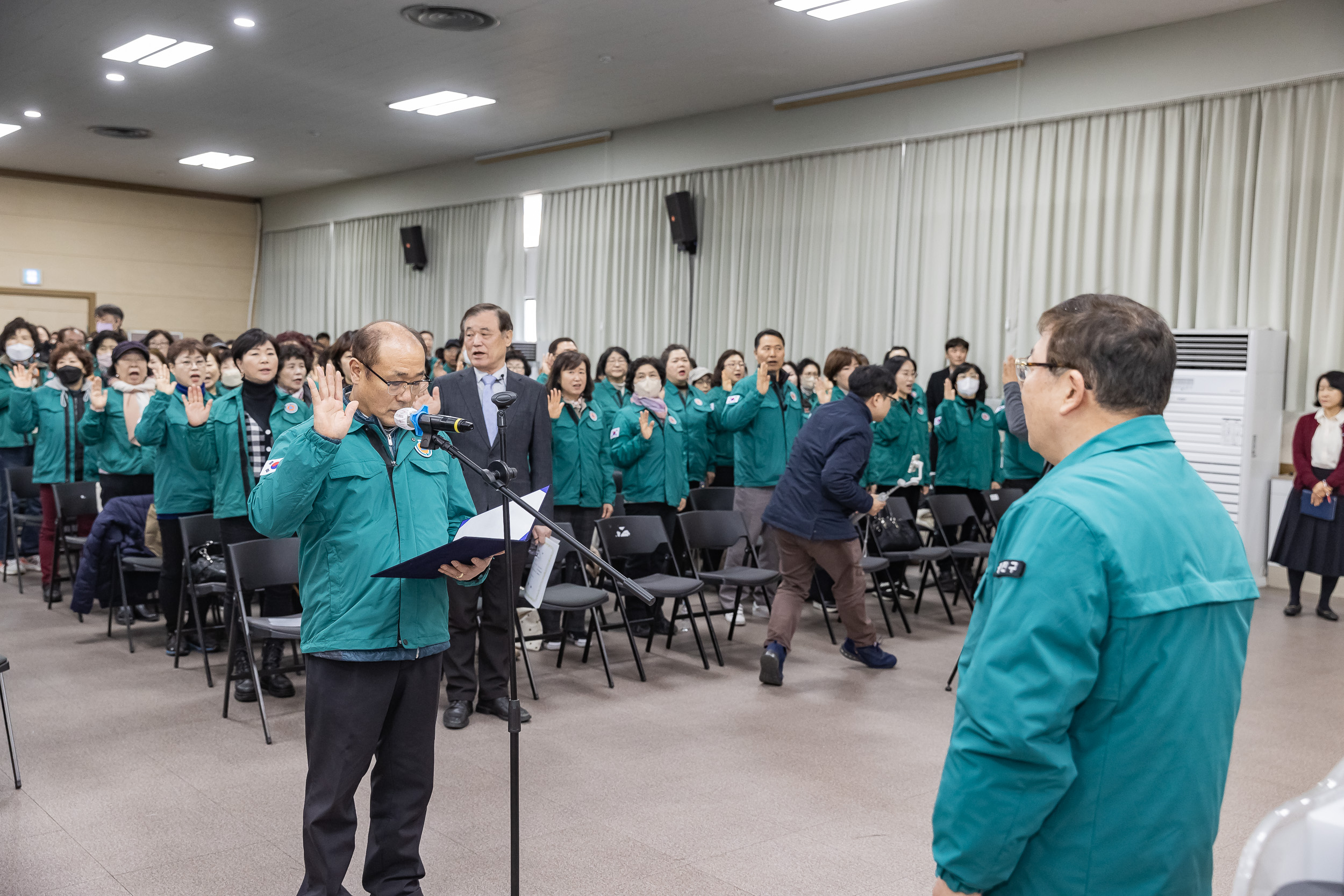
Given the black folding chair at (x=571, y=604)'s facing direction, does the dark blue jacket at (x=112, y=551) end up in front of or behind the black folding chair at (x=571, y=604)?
behind

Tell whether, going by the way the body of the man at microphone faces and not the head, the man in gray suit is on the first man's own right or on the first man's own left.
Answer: on the first man's own left

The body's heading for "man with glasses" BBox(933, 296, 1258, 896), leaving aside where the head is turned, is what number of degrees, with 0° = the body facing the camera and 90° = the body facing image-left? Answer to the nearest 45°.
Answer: approximately 135°

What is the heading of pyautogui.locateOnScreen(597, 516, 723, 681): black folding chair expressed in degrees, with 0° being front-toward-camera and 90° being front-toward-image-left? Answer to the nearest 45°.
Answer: approximately 315°

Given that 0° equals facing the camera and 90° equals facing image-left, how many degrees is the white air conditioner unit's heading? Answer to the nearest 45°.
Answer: approximately 45°

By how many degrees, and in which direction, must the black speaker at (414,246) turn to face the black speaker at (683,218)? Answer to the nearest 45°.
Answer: approximately 90° to its left

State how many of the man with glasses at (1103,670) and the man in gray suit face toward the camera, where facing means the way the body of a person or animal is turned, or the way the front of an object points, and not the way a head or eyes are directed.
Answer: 1

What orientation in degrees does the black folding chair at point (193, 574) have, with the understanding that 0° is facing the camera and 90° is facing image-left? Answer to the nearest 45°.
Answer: approximately 315°

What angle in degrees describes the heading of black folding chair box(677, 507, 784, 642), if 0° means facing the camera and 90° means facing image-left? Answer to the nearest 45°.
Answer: approximately 315°
